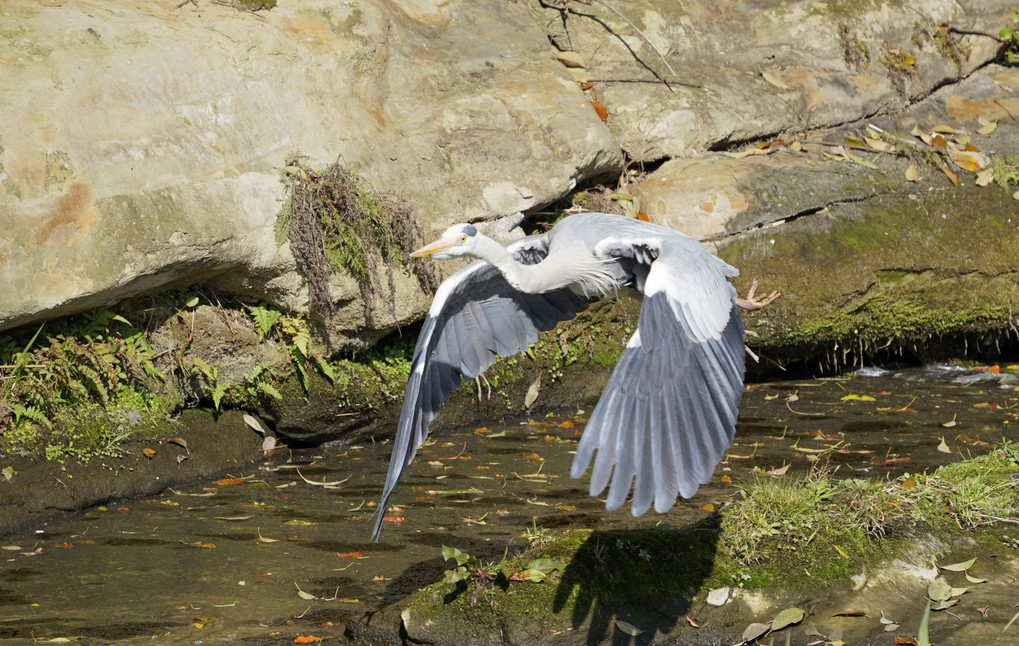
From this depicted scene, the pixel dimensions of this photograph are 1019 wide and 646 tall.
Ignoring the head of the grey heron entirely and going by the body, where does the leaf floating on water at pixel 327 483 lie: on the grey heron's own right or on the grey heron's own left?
on the grey heron's own right

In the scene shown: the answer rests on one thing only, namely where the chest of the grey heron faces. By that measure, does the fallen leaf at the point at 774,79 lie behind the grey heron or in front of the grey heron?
behind

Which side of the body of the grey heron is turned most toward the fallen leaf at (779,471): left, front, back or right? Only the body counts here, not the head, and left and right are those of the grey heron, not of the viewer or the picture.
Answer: back

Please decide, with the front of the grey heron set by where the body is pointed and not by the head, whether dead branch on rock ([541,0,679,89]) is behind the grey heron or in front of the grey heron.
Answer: behind

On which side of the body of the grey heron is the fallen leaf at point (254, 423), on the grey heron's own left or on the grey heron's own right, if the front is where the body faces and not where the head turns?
on the grey heron's own right

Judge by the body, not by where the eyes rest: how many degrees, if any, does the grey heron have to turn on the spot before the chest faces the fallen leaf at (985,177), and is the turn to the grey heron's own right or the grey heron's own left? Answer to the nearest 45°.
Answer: approximately 180°

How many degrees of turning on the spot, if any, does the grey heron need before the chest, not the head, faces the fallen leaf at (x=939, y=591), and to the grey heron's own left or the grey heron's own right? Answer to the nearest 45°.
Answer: approximately 90° to the grey heron's own left

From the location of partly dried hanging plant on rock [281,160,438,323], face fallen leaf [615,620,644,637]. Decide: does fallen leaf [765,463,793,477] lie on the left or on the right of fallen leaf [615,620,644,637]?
left

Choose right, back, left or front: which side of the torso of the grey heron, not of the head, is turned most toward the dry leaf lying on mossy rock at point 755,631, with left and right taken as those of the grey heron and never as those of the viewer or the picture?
left

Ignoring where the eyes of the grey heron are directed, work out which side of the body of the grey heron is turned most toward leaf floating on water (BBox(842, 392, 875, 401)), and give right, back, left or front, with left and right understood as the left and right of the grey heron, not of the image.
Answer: back

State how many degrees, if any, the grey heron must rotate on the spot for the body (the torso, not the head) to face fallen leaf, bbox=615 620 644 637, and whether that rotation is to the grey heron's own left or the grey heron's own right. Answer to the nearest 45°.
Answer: approximately 45° to the grey heron's own left
